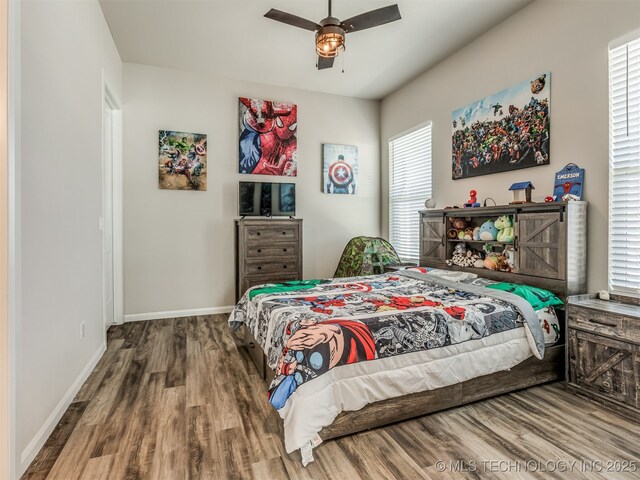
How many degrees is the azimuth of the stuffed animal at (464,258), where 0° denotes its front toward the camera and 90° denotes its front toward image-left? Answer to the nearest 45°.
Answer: approximately 45°

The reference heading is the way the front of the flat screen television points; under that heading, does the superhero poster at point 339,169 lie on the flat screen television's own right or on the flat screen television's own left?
on the flat screen television's own left

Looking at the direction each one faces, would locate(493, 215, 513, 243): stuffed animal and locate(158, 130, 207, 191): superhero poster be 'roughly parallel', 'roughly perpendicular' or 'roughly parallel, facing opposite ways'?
roughly perpendicular

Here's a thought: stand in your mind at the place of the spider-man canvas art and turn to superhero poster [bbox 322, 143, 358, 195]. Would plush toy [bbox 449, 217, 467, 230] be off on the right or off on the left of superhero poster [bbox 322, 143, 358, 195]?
right

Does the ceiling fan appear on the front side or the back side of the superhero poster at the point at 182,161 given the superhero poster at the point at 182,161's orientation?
on the front side

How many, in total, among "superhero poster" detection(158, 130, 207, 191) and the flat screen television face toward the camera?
2

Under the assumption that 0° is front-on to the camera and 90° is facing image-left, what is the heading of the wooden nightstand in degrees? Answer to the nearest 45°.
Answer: approximately 45°

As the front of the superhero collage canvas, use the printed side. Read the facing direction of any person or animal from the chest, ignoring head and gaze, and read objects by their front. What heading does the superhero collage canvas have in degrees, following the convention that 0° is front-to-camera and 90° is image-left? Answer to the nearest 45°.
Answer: approximately 45°

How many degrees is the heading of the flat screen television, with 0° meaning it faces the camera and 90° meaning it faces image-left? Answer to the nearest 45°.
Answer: approximately 0°

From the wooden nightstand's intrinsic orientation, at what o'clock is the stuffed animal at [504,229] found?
The stuffed animal is roughly at 3 o'clock from the wooden nightstand.
